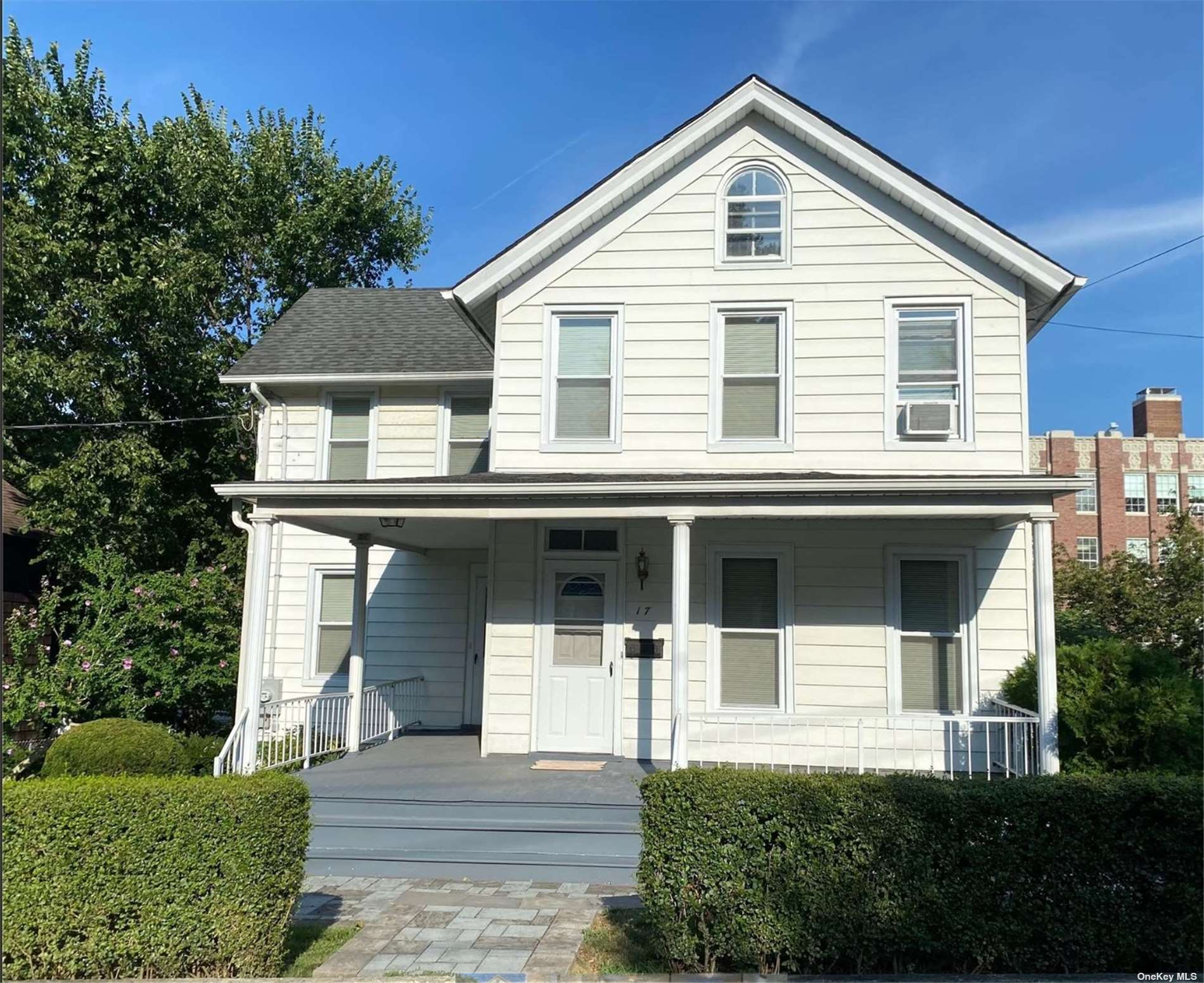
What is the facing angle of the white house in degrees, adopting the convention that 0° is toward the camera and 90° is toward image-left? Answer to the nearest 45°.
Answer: approximately 0°

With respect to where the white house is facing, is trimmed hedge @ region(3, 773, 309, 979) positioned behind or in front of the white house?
in front

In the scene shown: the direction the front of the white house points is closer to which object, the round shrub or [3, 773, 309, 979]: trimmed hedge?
the trimmed hedge

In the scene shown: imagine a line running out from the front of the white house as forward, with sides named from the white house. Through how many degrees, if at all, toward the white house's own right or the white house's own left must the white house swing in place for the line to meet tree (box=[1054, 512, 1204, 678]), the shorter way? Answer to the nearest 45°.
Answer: approximately 135° to the white house's own left

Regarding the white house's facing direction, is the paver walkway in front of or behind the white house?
in front

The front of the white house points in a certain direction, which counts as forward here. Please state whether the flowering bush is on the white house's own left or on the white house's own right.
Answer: on the white house's own right

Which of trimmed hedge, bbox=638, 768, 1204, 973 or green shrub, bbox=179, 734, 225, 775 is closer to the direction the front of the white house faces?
the trimmed hedge

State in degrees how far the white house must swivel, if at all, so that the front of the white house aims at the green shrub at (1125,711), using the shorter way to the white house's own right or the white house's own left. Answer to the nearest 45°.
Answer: approximately 45° to the white house's own left

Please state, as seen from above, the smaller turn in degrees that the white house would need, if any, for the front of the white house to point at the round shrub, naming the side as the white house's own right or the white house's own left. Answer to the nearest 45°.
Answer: approximately 90° to the white house's own right
